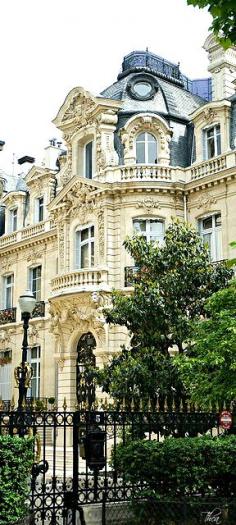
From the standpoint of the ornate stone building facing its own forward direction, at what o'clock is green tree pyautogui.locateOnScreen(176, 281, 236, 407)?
The green tree is roughly at 10 o'clock from the ornate stone building.

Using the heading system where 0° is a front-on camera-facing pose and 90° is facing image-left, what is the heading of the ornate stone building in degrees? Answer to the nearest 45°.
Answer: approximately 45°

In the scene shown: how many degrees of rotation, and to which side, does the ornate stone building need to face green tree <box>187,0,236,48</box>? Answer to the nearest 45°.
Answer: approximately 45° to its left

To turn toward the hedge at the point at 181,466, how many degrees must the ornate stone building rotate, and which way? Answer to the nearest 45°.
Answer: approximately 45° to its left

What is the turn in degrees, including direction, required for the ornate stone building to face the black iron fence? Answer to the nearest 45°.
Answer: approximately 45° to its left
